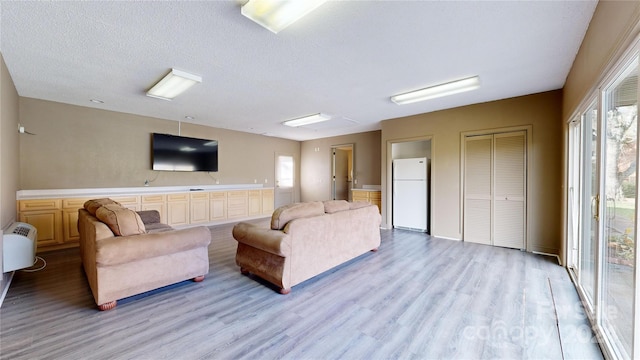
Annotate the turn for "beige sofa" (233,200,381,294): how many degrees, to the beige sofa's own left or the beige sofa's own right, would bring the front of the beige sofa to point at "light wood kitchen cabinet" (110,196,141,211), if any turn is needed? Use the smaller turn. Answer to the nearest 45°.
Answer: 0° — it already faces it

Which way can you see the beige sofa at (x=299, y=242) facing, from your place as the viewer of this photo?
facing away from the viewer and to the left of the viewer

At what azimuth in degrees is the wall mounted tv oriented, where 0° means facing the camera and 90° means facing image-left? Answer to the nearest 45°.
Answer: approximately 315°

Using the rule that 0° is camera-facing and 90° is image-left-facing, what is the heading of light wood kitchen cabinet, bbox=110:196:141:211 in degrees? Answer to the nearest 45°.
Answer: approximately 315°

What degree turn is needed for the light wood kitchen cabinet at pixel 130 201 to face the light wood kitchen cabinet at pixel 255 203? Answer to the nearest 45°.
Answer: approximately 45° to its left

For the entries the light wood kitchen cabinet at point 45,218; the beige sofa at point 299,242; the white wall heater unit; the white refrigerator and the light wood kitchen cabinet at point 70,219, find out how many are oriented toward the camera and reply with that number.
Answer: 3

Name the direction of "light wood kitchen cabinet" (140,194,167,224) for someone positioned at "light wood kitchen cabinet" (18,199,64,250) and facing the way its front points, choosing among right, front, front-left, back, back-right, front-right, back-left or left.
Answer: left

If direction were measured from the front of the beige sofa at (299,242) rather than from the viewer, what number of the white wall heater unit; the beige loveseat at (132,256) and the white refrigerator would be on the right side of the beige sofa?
1

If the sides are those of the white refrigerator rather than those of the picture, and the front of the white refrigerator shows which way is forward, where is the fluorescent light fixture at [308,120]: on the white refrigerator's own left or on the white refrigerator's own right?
on the white refrigerator's own right

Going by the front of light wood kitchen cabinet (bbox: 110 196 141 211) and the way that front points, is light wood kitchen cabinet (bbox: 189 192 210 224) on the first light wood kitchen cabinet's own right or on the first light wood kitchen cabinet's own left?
on the first light wood kitchen cabinet's own left

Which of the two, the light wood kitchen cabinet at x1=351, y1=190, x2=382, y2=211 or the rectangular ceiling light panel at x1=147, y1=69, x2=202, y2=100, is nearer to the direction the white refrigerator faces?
the rectangular ceiling light panel
